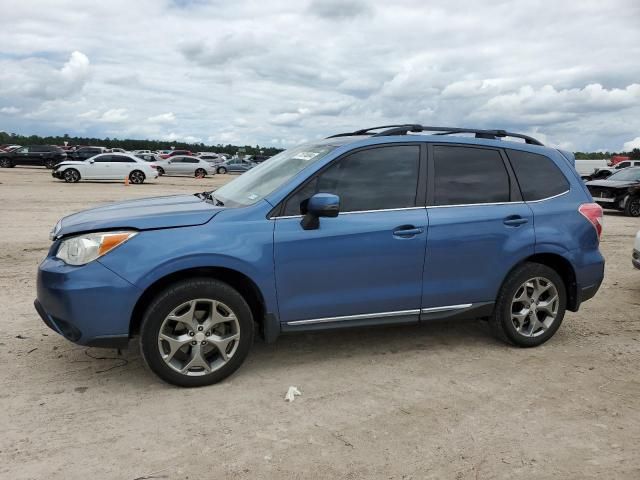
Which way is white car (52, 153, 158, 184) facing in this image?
to the viewer's left

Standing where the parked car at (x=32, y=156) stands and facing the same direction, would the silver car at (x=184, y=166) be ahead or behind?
behind

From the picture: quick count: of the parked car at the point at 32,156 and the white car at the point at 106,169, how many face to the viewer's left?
2

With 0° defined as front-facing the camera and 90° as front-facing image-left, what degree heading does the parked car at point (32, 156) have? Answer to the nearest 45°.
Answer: approximately 90°

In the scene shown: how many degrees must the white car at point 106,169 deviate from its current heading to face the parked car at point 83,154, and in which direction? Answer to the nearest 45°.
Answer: approximately 90° to its right

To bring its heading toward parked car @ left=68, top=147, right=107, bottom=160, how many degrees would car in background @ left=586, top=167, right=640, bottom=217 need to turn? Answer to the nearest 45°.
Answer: approximately 45° to its right

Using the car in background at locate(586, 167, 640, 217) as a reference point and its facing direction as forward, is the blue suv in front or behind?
in front

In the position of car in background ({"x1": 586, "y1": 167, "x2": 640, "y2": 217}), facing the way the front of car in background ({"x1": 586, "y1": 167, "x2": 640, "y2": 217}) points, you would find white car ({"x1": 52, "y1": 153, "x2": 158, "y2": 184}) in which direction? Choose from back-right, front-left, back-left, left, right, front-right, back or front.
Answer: front-right

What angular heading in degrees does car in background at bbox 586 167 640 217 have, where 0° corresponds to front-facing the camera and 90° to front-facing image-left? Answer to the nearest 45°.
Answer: approximately 45°
